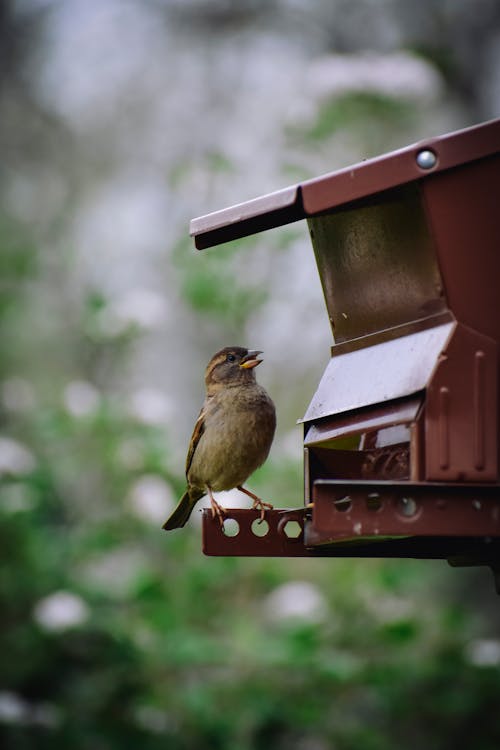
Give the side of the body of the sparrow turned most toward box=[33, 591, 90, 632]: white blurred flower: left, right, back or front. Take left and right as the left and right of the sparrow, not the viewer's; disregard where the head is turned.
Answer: back

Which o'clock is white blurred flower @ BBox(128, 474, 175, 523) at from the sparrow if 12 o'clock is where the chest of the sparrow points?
The white blurred flower is roughly at 7 o'clock from the sparrow.

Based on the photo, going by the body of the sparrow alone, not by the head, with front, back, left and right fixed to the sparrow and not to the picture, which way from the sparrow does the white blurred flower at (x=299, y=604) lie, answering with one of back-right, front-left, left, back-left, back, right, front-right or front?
back-left

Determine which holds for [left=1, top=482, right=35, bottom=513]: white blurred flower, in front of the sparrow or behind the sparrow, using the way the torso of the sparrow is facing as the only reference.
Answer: behind

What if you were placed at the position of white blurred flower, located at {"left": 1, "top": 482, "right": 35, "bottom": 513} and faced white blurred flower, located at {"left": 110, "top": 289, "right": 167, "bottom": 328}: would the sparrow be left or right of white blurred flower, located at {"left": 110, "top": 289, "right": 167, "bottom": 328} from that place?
right

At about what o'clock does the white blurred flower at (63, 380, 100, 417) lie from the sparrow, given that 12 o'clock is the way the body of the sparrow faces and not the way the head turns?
The white blurred flower is roughly at 7 o'clock from the sparrow.

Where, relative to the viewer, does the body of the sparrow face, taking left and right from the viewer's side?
facing the viewer and to the right of the viewer

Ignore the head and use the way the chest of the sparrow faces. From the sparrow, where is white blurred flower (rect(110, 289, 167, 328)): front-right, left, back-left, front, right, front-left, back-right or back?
back-left

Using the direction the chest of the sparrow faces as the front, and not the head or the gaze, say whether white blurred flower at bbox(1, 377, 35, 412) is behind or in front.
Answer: behind
